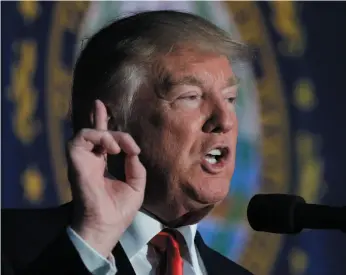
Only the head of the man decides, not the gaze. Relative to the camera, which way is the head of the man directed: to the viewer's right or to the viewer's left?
to the viewer's right

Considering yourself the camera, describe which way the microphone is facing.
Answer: facing to the left of the viewer

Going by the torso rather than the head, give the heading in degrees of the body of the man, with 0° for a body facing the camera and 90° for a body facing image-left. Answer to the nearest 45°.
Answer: approximately 315°
